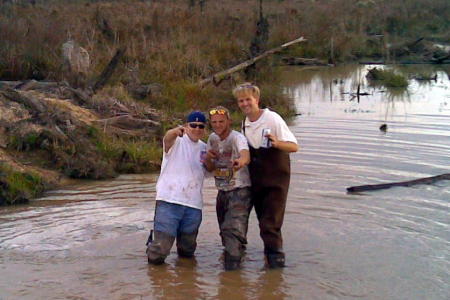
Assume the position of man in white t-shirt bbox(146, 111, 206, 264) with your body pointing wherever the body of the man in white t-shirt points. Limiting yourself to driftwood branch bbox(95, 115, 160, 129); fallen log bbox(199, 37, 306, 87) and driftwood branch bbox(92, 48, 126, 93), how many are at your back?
3

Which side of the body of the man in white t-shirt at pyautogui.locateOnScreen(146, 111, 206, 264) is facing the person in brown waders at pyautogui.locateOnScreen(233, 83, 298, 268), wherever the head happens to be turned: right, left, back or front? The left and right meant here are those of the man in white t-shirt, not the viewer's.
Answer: left

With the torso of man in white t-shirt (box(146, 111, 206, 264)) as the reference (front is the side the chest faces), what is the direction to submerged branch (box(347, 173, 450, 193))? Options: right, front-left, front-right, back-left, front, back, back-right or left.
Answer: back-left

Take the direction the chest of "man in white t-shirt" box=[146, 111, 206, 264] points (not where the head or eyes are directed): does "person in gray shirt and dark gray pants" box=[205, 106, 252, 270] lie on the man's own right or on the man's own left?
on the man's own left

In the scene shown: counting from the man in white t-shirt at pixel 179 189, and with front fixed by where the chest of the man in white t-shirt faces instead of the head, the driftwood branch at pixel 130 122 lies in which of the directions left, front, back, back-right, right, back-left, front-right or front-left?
back

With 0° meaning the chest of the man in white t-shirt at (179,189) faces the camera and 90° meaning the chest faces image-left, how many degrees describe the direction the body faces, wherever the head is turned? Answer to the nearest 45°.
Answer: approximately 0°

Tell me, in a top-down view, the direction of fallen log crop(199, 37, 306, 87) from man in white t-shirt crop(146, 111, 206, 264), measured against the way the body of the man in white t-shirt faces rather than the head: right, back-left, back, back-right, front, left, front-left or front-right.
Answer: back

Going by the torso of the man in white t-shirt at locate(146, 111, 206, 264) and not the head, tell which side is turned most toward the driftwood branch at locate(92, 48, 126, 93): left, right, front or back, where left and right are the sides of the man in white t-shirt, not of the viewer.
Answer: back

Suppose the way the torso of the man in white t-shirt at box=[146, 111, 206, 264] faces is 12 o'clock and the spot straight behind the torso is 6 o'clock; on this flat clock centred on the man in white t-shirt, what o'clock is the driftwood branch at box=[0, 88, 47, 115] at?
The driftwood branch is roughly at 5 o'clock from the man in white t-shirt.
